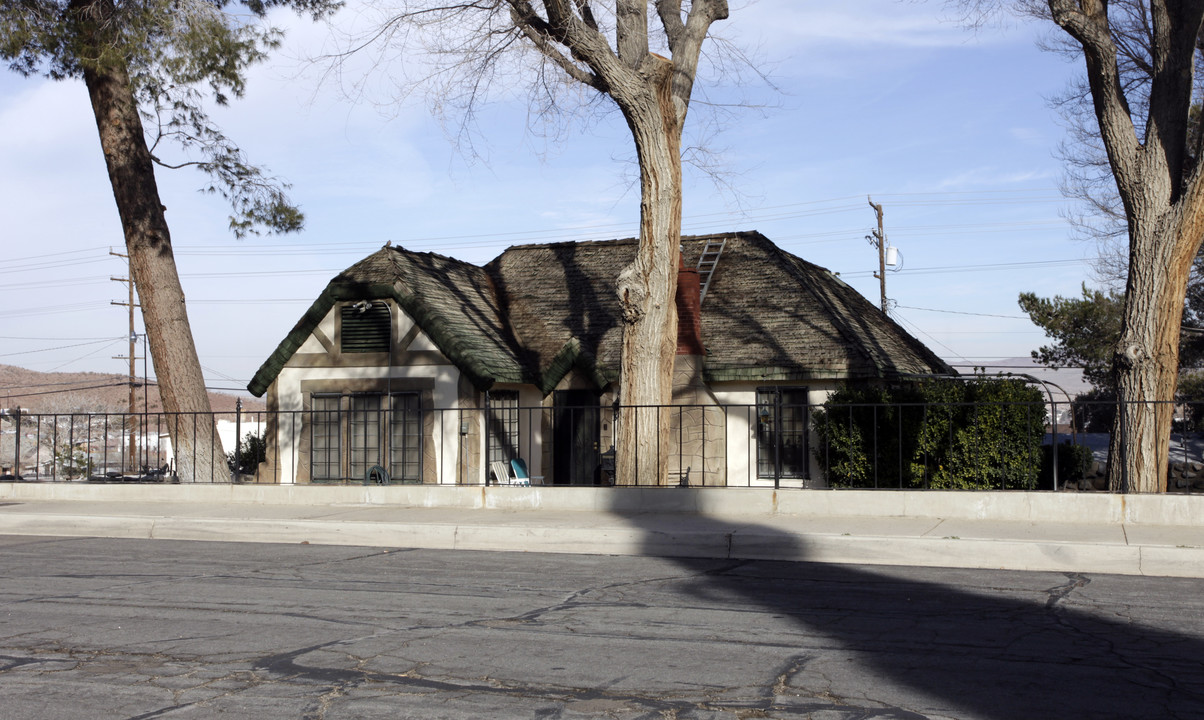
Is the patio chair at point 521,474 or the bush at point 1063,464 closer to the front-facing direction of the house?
the patio chair

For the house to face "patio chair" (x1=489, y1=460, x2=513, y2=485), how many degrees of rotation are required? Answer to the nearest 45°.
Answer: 0° — it already faces it

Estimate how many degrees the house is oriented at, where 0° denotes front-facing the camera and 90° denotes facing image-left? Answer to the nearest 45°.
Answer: approximately 0°

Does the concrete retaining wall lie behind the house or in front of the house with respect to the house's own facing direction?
in front

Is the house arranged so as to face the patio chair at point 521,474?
yes

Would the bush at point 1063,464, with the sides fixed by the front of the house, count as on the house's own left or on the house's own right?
on the house's own left
